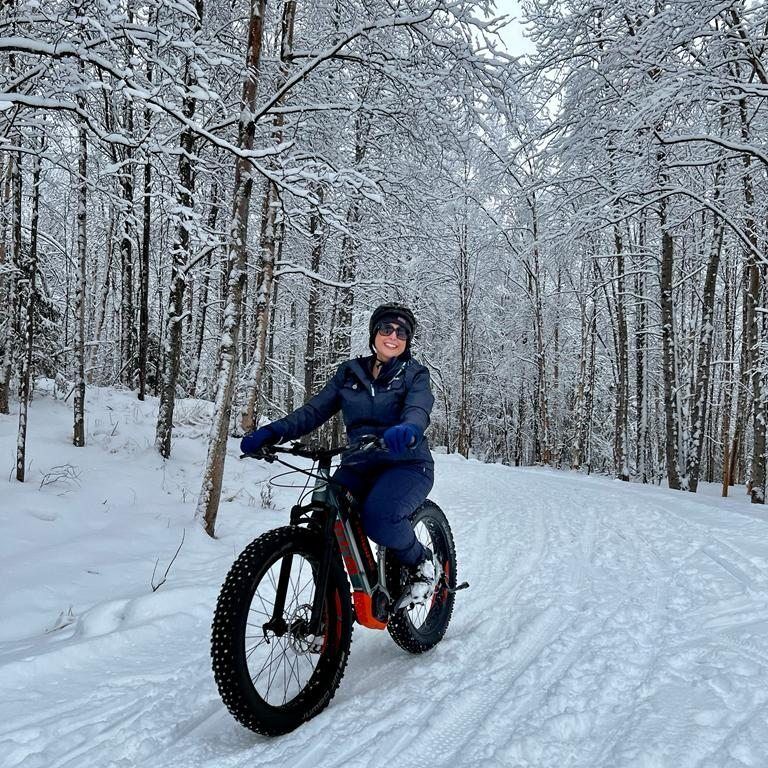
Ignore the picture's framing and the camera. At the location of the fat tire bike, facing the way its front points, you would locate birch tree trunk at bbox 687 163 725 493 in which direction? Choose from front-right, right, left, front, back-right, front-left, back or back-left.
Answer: back

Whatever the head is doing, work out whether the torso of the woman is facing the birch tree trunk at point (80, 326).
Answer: no

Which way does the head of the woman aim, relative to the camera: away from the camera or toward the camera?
toward the camera

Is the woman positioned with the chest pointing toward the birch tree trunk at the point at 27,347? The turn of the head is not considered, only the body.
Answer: no

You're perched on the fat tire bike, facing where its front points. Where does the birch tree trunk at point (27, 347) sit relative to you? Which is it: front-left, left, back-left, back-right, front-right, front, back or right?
right

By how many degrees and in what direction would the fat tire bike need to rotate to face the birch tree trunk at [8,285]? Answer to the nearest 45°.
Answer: approximately 90° to its right

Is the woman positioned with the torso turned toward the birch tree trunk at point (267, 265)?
no

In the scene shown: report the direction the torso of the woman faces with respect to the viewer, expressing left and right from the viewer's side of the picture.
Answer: facing the viewer and to the left of the viewer

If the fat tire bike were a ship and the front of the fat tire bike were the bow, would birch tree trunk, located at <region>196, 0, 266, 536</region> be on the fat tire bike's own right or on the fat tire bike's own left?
on the fat tire bike's own right

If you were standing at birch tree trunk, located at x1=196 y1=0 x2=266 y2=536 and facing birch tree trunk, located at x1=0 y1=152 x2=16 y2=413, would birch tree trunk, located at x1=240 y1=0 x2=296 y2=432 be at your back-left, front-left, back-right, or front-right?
front-right

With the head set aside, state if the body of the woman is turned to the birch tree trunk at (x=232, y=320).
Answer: no

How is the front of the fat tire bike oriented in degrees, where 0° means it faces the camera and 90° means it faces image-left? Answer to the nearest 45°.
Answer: approximately 45°

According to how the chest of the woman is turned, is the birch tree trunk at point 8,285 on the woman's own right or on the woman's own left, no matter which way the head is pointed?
on the woman's own right
